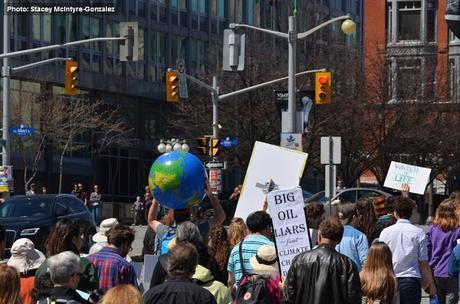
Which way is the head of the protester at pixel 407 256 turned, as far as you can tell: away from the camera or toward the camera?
away from the camera

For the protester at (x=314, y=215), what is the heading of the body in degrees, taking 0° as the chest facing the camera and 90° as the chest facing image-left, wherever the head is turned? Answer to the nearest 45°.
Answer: approximately 180°

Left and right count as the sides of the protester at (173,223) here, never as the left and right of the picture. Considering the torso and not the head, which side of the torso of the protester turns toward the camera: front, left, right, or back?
back

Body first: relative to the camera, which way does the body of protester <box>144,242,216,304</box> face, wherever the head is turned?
away from the camera

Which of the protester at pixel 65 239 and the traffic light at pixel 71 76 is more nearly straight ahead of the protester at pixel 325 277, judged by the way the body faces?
the traffic light

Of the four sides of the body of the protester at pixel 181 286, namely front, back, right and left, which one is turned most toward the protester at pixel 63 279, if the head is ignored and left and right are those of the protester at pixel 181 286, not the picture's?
left

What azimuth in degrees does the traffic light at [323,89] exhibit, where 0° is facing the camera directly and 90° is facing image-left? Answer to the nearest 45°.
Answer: approximately 0°

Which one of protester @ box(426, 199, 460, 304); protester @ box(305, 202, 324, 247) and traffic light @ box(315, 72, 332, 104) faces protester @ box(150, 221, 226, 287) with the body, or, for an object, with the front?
the traffic light

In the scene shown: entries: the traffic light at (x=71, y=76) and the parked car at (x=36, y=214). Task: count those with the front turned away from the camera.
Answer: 0

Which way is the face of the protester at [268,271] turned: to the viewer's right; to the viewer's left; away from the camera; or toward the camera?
away from the camera
